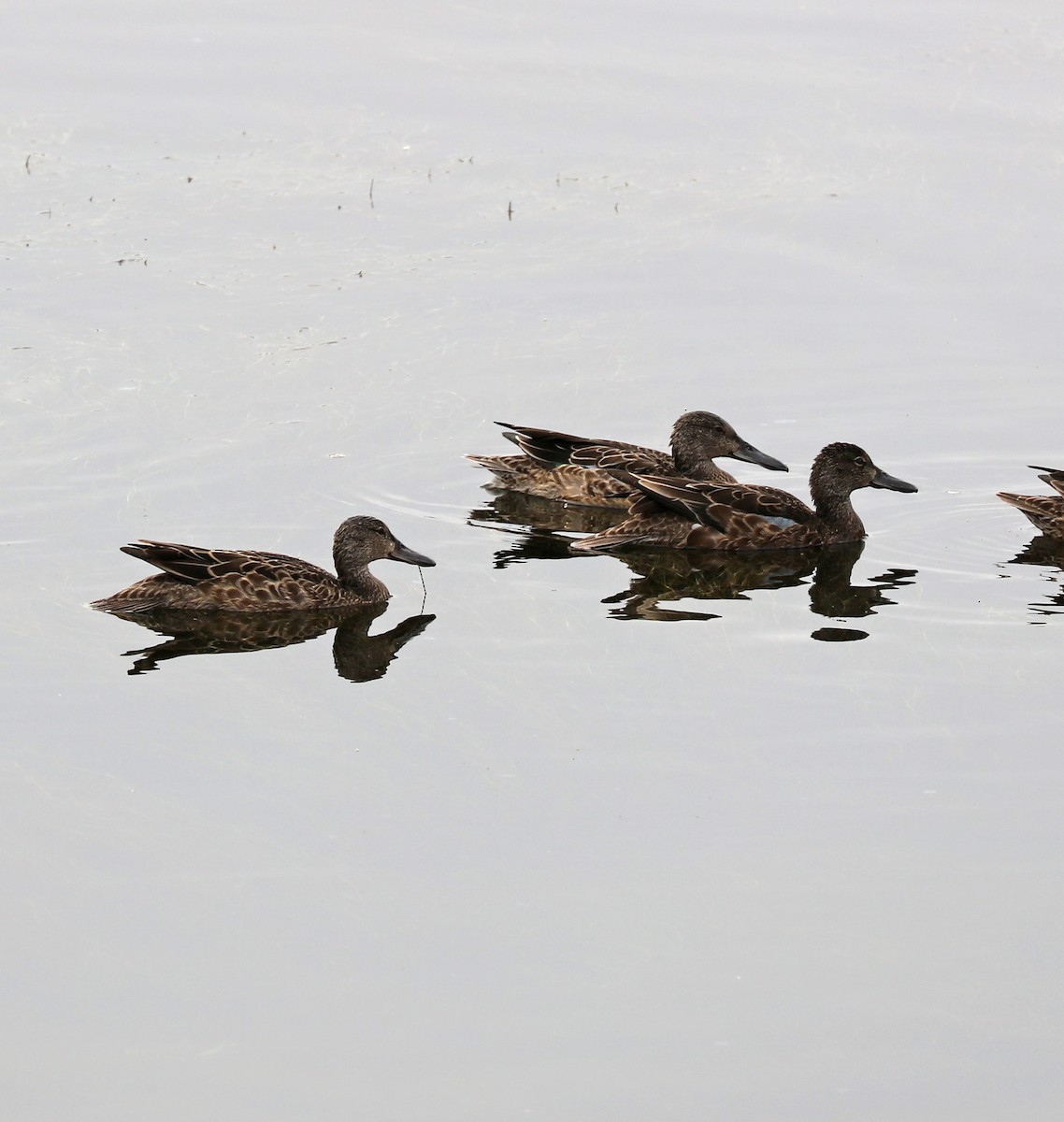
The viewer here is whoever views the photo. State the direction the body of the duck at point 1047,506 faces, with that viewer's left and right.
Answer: facing to the right of the viewer

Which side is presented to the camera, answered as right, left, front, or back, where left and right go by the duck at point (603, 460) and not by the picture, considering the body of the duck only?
right

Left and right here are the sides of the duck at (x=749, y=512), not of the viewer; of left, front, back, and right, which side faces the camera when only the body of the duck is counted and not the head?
right

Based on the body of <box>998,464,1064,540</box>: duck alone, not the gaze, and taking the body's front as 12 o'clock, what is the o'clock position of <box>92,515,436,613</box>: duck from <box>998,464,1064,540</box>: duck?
<box>92,515,436,613</box>: duck is roughly at 5 o'clock from <box>998,464,1064,540</box>: duck.

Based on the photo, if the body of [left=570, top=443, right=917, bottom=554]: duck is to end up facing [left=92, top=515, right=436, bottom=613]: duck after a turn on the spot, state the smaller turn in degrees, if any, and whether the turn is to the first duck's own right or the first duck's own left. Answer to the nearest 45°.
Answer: approximately 135° to the first duck's own right

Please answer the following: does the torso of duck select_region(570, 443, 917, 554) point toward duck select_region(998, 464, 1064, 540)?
yes

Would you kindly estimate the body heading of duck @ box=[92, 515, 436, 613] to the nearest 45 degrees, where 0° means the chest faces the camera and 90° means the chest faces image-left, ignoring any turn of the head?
approximately 270°

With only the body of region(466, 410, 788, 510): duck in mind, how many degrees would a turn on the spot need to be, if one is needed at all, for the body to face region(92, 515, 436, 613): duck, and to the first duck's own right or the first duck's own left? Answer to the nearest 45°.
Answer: approximately 135° to the first duck's own right

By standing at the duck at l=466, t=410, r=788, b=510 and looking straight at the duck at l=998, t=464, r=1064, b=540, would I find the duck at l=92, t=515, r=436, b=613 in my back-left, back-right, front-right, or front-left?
back-right
